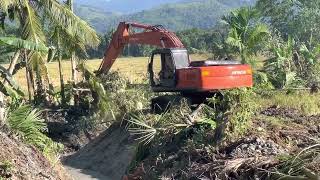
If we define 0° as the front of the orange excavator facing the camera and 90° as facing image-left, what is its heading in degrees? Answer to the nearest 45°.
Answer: approximately 135°

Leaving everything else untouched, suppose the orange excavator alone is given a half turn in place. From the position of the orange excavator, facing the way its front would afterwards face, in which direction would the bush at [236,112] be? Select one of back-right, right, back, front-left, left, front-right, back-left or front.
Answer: front-right

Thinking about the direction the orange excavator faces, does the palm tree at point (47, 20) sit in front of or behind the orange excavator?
in front
